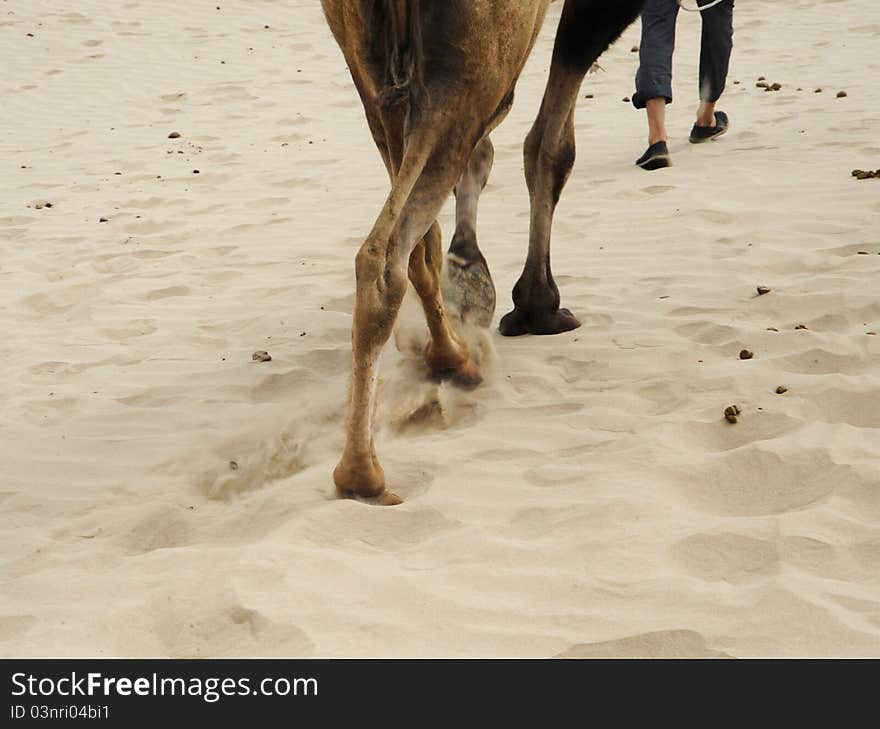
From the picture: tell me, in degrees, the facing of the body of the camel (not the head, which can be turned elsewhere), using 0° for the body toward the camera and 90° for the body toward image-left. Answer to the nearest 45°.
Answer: approximately 225°
